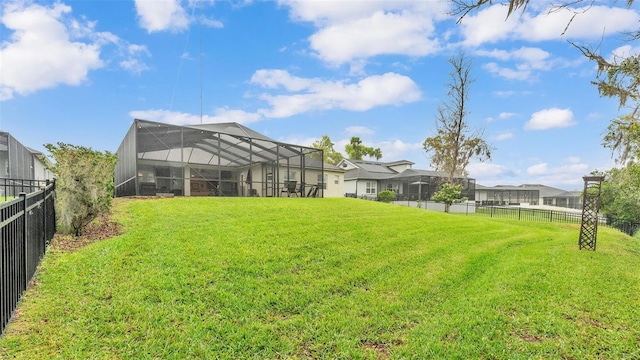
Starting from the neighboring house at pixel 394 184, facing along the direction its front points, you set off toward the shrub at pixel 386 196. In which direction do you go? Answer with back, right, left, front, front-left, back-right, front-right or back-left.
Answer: back-left

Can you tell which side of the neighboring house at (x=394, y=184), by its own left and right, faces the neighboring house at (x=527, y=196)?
right

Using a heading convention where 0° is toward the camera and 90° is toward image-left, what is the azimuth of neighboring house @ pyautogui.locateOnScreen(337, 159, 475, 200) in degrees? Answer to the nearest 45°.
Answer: approximately 135°

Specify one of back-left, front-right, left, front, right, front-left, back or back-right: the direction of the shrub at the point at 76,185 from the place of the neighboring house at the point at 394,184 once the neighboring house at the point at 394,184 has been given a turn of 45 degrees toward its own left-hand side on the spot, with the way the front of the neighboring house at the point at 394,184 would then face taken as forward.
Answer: left

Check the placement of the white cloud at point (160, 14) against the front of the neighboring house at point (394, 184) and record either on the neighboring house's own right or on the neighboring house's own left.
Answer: on the neighboring house's own left
